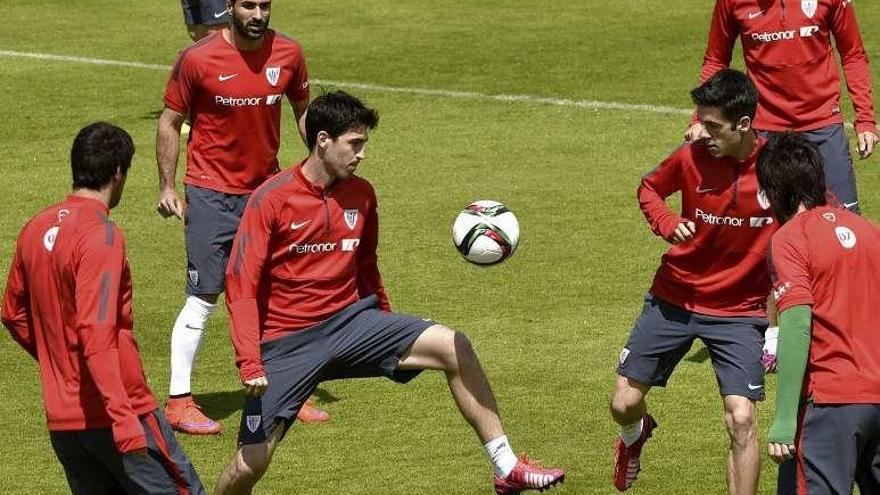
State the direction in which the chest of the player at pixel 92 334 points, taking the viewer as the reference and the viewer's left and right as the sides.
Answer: facing away from the viewer and to the right of the viewer

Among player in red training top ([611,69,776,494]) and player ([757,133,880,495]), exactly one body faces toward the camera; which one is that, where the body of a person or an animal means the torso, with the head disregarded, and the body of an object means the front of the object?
the player in red training top

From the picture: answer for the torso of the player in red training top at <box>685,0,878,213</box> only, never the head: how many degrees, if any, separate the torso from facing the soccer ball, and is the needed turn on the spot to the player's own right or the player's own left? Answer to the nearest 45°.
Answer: approximately 45° to the player's own right

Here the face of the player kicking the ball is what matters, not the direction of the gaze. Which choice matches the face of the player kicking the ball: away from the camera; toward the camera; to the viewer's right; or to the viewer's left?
to the viewer's right

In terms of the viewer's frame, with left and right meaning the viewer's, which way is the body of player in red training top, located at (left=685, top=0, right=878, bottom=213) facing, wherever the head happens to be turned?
facing the viewer

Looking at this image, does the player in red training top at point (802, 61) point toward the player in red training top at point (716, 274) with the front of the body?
yes

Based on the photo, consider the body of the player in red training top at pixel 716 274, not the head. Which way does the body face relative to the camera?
toward the camera

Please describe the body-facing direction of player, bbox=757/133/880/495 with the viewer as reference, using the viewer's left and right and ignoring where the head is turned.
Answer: facing away from the viewer and to the left of the viewer

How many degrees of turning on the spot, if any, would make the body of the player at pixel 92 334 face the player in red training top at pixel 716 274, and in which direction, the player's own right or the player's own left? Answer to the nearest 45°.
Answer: approximately 45° to the player's own right

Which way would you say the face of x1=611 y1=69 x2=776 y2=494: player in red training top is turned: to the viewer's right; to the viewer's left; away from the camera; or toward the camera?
to the viewer's left

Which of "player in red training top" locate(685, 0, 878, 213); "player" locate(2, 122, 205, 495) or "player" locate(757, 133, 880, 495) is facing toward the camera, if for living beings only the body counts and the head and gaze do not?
the player in red training top

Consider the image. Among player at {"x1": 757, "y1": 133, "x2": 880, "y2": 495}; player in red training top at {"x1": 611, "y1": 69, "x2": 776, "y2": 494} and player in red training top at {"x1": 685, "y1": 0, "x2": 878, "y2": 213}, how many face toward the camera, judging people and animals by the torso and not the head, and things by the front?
2

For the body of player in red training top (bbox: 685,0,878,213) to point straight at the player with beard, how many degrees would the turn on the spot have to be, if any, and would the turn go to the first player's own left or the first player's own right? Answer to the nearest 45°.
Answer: approximately 45° to the first player's own right
